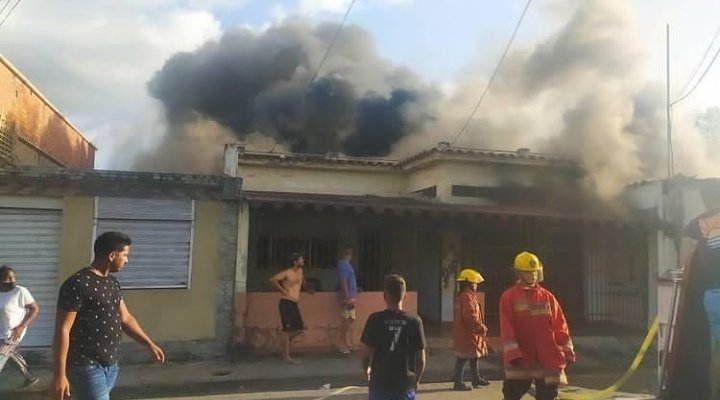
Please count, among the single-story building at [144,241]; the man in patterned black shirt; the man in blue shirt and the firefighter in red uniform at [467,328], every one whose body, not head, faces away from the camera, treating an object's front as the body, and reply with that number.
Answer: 0

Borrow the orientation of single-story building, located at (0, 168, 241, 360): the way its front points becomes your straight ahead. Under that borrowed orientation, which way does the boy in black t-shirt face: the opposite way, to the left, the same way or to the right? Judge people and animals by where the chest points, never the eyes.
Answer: the opposite way

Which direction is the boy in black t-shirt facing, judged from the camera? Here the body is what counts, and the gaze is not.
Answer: away from the camera

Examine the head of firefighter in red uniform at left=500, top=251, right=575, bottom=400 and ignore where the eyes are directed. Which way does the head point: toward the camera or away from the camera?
toward the camera

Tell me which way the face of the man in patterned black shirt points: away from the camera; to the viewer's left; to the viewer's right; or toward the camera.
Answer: to the viewer's right

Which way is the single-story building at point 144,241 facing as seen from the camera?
toward the camera

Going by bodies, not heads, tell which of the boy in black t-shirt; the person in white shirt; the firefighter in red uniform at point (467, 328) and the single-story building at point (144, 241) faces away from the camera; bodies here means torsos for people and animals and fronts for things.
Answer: the boy in black t-shirt

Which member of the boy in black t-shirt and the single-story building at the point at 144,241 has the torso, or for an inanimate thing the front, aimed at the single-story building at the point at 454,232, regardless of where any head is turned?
the boy in black t-shirt

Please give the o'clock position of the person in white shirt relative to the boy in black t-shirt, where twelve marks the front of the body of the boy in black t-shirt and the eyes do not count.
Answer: The person in white shirt is roughly at 10 o'clock from the boy in black t-shirt.

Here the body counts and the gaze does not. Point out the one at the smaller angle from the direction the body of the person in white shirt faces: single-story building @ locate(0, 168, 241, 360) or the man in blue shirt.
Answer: the man in blue shirt

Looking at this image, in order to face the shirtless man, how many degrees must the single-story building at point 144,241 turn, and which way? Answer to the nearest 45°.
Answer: approximately 90° to its left

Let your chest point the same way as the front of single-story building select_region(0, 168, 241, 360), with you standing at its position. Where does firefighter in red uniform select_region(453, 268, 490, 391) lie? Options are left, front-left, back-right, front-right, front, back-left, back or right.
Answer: front-left

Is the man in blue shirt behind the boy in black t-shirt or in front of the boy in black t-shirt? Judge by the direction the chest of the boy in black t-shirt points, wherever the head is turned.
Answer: in front
